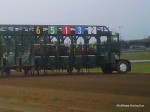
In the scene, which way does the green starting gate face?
toward the camera
